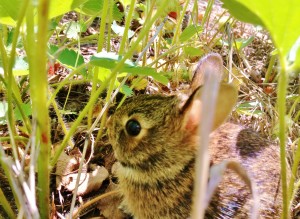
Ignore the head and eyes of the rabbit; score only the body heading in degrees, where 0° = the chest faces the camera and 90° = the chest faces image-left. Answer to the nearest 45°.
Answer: approximately 90°

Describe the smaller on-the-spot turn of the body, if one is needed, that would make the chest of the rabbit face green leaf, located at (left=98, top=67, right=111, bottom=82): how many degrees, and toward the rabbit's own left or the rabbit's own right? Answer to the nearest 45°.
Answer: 0° — it already faces it

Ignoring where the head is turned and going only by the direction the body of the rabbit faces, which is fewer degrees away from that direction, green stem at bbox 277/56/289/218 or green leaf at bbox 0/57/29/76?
the green leaf

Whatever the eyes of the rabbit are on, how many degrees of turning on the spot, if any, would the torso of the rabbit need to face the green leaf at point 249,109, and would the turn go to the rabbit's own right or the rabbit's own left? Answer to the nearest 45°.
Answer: approximately 135° to the rabbit's own right

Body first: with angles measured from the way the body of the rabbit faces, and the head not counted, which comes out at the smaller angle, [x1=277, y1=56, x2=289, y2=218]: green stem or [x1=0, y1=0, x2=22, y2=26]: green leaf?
the green leaf
